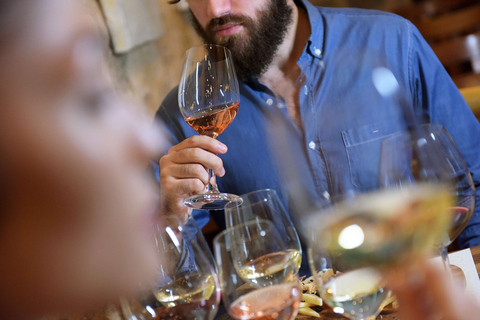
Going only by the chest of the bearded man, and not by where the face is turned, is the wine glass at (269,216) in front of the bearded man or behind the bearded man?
in front

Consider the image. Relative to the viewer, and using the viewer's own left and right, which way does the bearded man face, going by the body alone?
facing the viewer and to the left of the viewer

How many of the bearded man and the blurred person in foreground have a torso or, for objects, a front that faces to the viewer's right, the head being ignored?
1

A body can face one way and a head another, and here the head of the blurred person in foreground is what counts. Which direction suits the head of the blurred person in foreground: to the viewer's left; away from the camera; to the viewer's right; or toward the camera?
to the viewer's right
